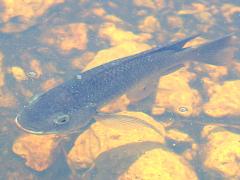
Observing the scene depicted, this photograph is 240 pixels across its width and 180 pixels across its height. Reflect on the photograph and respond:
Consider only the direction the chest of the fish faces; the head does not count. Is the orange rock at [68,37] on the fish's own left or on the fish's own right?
on the fish's own right

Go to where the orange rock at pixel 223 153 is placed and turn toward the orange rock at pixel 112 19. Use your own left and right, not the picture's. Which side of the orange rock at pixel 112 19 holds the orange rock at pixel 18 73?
left

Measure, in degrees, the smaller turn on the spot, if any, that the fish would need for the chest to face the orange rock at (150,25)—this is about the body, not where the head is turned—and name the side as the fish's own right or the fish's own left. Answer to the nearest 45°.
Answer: approximately 135° to the fish's own right

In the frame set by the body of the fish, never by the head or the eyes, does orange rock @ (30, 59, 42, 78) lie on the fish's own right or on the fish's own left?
on the fish's own right

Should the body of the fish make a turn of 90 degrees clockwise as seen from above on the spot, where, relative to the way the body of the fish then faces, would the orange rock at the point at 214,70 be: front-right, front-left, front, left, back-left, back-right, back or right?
right

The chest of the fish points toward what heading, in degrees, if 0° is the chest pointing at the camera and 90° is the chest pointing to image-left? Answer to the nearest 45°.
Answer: approximately 45°

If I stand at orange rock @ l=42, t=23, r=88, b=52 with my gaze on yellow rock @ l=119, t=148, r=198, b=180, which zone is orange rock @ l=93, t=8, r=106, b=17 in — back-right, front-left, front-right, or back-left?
back-left

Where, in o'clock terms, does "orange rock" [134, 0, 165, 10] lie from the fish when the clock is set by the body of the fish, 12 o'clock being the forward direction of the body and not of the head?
The orange rock is roughly at 5 o'clock from the fish.

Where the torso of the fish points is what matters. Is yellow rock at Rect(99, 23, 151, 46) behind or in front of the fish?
behind

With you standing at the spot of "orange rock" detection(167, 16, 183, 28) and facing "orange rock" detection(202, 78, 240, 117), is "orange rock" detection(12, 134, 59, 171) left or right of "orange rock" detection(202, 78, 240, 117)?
right

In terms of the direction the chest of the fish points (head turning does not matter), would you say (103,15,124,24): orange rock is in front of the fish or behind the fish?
behind

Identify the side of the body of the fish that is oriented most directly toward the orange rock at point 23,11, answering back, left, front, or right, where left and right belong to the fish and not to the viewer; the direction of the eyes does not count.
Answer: right
